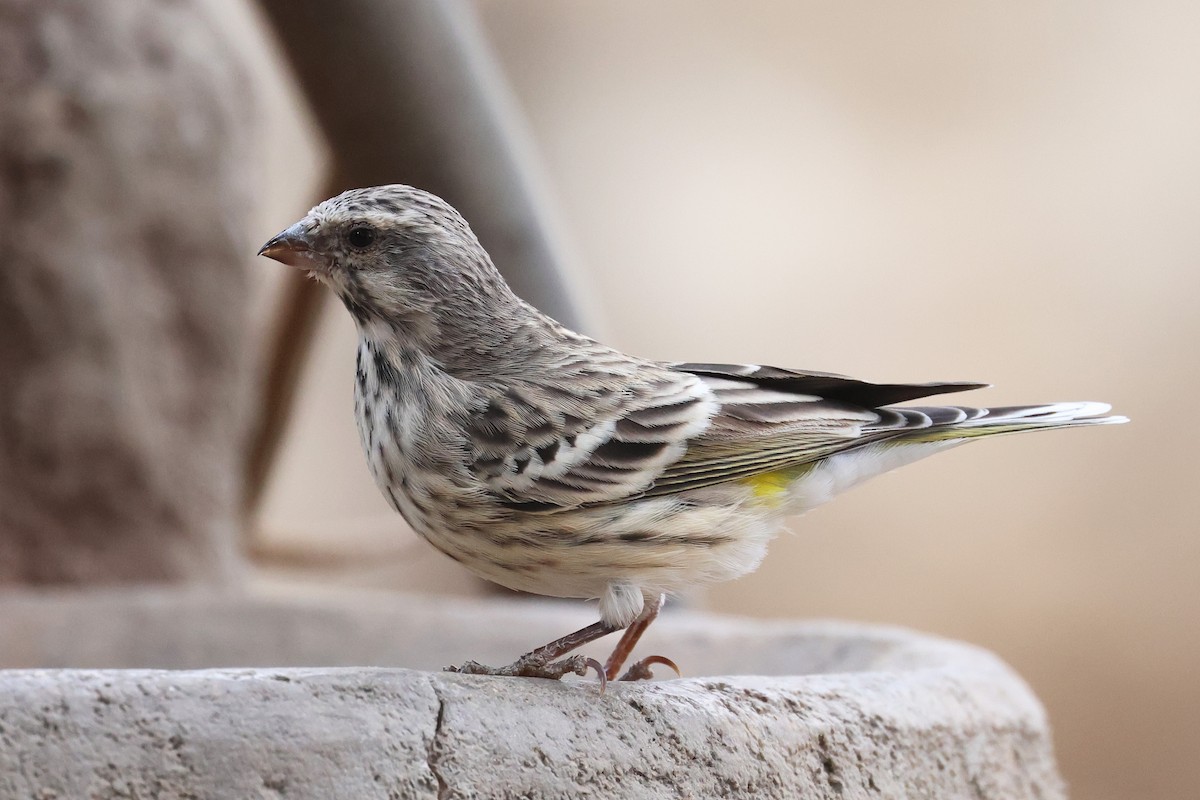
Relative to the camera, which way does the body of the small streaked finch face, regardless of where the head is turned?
to the viewer's left

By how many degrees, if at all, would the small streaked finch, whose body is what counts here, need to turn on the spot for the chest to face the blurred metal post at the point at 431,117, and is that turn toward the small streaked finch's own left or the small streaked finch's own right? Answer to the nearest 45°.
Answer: approximately 45° to the small streaked finch's own right
